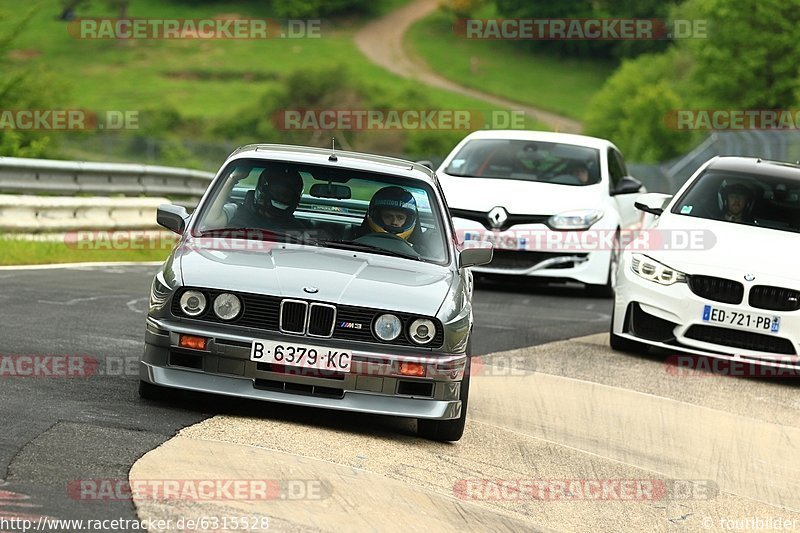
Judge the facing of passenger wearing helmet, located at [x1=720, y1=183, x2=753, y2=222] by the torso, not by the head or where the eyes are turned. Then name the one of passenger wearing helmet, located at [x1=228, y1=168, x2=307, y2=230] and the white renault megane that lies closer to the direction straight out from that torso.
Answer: the passenger wearing helmet, located at [x1=228, y1=168, x2=307, y2=230]

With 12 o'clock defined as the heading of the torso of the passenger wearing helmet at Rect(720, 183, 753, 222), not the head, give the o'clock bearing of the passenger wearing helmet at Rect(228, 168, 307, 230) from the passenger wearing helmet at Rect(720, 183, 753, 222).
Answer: the passenger wearing helmet at Rect(228, 168, 307, 230) is roughly at 1 o'clock from the passenger wearing helmet at Rect(720, 183, 753, 222).

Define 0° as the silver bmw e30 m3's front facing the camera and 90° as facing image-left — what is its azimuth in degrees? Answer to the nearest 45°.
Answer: approximately 0°

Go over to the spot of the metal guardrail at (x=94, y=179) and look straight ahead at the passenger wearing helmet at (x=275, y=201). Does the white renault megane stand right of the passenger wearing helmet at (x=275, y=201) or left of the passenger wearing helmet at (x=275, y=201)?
left
